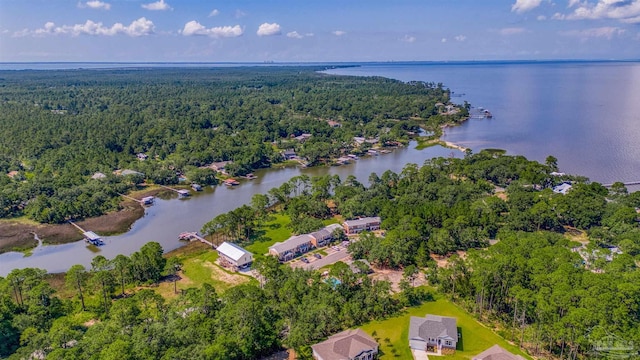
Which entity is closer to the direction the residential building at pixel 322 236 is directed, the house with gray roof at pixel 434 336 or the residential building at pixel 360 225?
the house with gray roof

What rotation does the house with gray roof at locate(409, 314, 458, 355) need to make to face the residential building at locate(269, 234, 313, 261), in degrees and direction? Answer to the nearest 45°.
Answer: approximately 135° to its right

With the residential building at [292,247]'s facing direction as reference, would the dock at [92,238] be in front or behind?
behind

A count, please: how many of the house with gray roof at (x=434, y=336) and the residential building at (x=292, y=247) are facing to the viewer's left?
0

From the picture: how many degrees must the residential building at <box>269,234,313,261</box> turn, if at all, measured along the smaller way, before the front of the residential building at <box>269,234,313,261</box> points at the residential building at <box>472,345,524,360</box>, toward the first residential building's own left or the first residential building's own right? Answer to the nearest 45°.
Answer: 0° — it already faces it

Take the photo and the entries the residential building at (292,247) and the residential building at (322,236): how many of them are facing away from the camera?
0

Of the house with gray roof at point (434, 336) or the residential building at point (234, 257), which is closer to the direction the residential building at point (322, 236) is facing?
the house with gray roof

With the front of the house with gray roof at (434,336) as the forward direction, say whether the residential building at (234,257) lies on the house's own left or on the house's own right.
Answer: on the house's own right

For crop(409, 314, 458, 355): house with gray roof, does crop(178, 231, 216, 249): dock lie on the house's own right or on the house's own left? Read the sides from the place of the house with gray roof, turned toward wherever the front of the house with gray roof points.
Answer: on the house's own right

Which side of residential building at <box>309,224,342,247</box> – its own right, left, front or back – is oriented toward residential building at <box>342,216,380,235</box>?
left

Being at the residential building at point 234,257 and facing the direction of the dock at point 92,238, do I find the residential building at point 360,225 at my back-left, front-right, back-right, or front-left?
back-right

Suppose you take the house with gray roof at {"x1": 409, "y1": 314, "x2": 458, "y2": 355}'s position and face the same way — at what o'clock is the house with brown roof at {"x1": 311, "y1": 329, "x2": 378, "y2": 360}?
the house with brown roof at {"x1": 311, "y1": 329, "x2": 378, "y2": 360} is roughly at 2 o'clock from the house with gray roof at {"x1": 409, "y1": 314, "x2": 458, "y2": 355}.

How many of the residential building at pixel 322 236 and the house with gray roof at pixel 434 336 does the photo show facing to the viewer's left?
0

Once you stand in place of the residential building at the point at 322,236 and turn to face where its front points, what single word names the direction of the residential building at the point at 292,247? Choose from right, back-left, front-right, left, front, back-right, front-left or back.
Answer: right
